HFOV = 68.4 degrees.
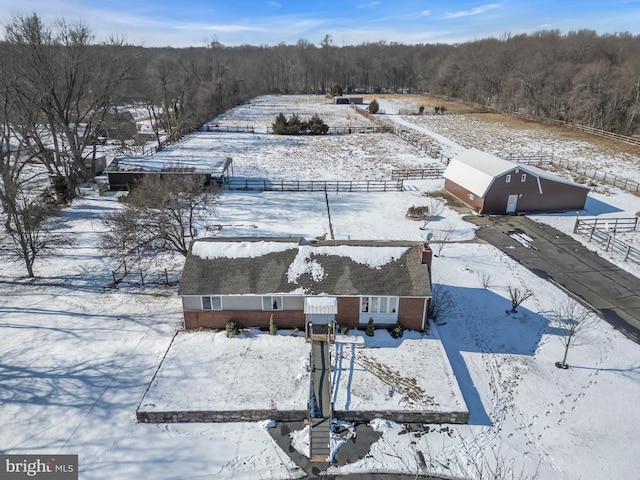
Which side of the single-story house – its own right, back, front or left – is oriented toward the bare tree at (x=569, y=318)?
left

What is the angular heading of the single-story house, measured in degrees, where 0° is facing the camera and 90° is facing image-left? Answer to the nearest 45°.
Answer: approximately 0°

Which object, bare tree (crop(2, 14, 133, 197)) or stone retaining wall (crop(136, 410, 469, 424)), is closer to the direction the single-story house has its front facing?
the stone retaining wall

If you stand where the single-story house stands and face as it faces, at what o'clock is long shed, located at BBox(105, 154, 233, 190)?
The long shed is roughly at 5 o'clock from the single-story house.

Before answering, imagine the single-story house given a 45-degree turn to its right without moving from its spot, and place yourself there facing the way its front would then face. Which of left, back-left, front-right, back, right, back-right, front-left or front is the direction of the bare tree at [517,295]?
back-left

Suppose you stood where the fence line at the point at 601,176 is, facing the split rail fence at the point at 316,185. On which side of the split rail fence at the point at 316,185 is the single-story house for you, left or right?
left

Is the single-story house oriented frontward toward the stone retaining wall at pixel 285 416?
yes

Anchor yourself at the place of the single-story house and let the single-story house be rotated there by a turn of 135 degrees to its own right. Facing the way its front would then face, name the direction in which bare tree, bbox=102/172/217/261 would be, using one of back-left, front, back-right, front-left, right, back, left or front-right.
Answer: front

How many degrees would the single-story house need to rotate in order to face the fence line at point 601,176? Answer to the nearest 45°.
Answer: approximately 135° to its left

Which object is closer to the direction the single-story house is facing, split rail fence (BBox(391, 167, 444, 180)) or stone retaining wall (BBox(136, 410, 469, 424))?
the stone retaining wall

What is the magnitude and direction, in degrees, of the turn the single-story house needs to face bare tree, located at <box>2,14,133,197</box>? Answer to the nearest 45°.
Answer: approximately 135° to its right
